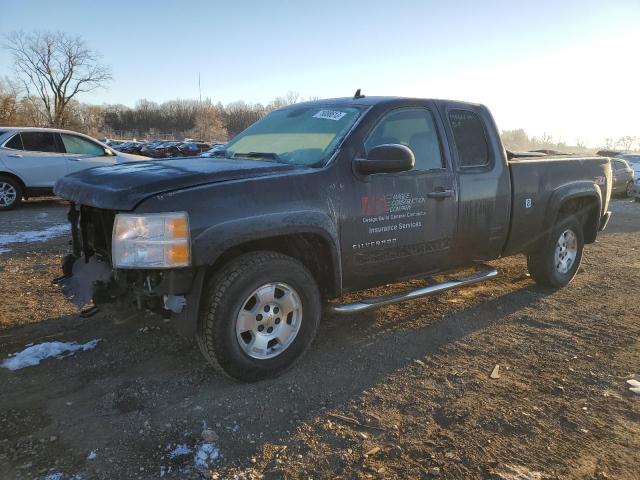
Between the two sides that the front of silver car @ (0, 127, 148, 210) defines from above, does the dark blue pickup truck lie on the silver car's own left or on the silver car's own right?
on the silver car's own right

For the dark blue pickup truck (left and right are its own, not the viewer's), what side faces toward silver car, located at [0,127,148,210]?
right

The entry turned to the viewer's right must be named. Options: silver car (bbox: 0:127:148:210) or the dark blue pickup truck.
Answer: the silver car

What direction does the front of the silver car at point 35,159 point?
to the viewer's right

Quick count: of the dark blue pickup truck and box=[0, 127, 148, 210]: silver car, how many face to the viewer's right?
1

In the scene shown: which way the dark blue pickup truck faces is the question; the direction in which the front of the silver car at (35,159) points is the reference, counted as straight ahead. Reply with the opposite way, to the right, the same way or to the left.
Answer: the opposite way
